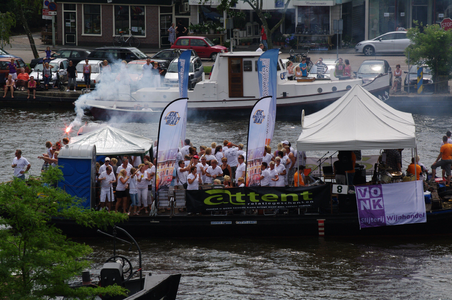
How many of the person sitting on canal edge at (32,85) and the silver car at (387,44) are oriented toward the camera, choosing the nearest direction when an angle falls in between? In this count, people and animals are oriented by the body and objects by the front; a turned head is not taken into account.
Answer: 1

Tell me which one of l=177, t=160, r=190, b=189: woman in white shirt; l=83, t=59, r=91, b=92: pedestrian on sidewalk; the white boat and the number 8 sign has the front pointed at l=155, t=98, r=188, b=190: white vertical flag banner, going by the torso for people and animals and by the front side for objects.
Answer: the pedestrian on sidewalk

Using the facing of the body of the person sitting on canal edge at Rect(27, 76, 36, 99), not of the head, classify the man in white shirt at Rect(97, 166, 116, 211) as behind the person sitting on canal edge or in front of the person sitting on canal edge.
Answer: in front

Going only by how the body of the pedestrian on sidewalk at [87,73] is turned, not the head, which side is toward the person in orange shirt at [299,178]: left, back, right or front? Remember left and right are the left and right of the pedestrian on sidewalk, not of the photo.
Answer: front

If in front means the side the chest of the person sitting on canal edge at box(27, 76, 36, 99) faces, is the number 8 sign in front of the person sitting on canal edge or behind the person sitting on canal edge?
in front

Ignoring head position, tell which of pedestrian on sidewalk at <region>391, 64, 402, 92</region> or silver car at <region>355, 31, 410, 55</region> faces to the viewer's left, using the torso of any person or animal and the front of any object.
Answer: the silver car

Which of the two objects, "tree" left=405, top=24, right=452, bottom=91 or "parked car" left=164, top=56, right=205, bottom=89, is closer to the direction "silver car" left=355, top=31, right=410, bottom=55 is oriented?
the parked car

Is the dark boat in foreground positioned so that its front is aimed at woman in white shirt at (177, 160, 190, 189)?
no

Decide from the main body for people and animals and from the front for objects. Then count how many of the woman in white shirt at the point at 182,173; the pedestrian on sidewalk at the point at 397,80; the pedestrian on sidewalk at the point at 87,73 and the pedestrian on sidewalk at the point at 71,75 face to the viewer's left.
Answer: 0

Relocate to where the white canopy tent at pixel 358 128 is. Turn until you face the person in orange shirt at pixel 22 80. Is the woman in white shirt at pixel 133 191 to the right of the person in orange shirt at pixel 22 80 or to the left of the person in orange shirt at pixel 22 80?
left

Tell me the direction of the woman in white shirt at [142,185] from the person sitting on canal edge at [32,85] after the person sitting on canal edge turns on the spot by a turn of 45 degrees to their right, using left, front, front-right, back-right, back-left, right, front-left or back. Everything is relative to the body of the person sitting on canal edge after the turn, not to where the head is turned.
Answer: front-left

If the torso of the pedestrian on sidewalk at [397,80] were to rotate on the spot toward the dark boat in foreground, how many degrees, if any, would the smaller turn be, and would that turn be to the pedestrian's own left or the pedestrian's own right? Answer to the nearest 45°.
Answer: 0° — they already face it

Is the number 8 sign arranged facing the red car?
no

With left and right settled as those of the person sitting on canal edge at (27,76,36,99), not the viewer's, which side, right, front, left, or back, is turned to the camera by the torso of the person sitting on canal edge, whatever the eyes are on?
front
